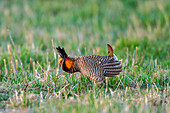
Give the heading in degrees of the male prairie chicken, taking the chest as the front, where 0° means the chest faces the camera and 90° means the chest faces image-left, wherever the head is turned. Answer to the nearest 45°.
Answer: approximately 90°
